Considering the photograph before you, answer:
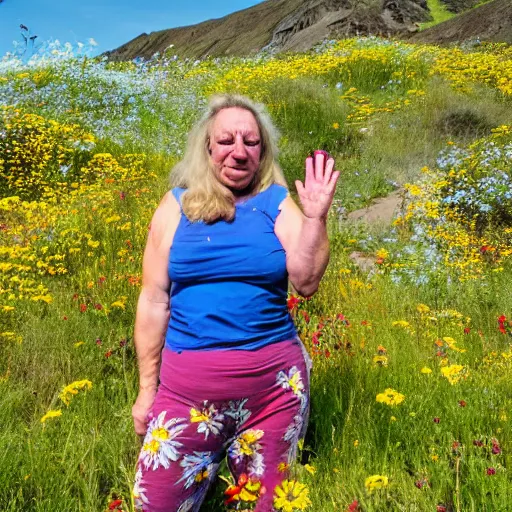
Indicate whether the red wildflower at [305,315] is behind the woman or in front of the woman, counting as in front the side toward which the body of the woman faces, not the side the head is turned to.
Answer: behind

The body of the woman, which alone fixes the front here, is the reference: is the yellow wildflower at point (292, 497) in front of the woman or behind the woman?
in front

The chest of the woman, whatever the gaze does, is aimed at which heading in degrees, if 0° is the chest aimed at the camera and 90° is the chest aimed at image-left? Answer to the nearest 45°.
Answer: approximately 0°

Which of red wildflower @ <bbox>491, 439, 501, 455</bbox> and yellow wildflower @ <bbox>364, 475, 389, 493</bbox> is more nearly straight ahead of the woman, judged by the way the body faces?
the yellow wildflower

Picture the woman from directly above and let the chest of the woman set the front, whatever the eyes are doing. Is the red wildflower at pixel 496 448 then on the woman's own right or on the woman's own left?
on the woman's own left

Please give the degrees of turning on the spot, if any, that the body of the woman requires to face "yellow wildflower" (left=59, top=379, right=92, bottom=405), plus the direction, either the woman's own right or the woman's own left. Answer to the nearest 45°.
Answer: approximately 135° to the woman's own right
